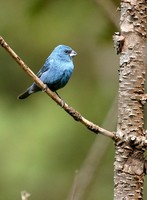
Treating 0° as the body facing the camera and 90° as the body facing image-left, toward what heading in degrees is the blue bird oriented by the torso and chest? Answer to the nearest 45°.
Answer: approximately 315°
